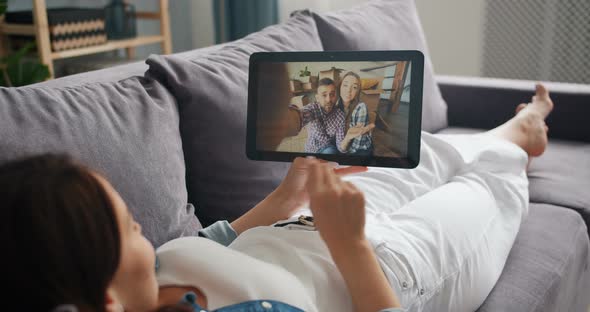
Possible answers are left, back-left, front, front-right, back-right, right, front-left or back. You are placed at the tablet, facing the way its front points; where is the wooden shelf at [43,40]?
back-right

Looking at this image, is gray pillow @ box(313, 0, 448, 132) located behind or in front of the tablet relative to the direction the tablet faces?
behind

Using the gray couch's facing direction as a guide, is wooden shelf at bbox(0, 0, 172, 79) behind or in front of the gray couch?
behind

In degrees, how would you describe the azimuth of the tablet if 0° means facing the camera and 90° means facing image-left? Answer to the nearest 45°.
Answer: approximately 0°

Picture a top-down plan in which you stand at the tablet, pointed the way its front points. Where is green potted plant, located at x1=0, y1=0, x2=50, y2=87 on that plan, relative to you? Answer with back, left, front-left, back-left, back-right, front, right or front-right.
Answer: back-right

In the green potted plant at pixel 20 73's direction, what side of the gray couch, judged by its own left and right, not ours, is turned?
back

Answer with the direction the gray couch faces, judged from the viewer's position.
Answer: facing the viewer and to the right of the viewer
